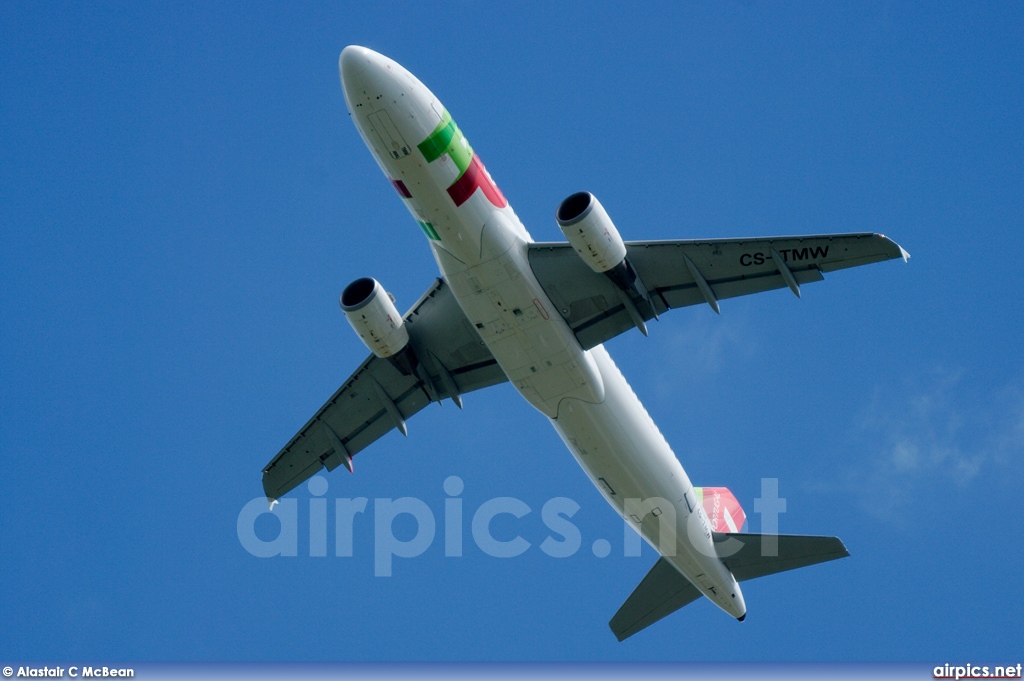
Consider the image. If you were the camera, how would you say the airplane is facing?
facing the viewer and to the left of the viewer
